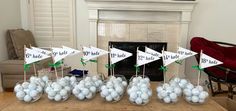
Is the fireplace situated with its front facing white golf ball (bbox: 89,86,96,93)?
yes

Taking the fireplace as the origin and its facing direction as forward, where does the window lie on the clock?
The window is roughly at 3 o'clock from the fireplace.

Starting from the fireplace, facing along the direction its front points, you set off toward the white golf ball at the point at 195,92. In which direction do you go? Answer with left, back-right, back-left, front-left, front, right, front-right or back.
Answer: front

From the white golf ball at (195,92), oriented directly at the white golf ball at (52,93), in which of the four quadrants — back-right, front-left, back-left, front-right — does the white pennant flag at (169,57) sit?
front-right

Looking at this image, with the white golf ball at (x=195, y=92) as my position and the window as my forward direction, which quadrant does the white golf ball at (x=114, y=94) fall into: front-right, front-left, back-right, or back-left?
front-left

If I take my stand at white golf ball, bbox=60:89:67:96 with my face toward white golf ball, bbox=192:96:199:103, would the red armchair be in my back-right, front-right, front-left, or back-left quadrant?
front-left

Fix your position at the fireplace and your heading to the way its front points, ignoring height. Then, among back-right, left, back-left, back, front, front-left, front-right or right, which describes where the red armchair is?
front-left

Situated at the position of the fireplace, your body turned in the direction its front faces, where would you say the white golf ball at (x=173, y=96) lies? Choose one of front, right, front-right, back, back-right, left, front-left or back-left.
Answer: front

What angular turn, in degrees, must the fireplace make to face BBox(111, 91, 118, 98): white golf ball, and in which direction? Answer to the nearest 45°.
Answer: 0° — it already faces it

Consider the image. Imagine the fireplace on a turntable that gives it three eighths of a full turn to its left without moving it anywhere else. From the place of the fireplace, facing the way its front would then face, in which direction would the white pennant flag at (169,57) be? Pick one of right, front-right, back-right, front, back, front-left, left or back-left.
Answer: back-right

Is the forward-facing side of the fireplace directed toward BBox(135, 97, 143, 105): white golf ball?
yes

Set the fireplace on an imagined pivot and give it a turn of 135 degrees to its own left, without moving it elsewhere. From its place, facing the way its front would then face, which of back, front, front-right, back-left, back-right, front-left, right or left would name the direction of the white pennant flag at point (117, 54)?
back-right

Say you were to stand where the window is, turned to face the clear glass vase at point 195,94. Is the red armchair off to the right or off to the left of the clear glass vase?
left

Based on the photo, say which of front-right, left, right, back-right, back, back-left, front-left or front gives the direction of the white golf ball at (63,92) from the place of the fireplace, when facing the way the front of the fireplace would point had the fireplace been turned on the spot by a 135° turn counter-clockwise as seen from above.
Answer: back-right

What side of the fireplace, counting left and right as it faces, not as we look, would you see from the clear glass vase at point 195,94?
front

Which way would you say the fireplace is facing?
toward the camera
